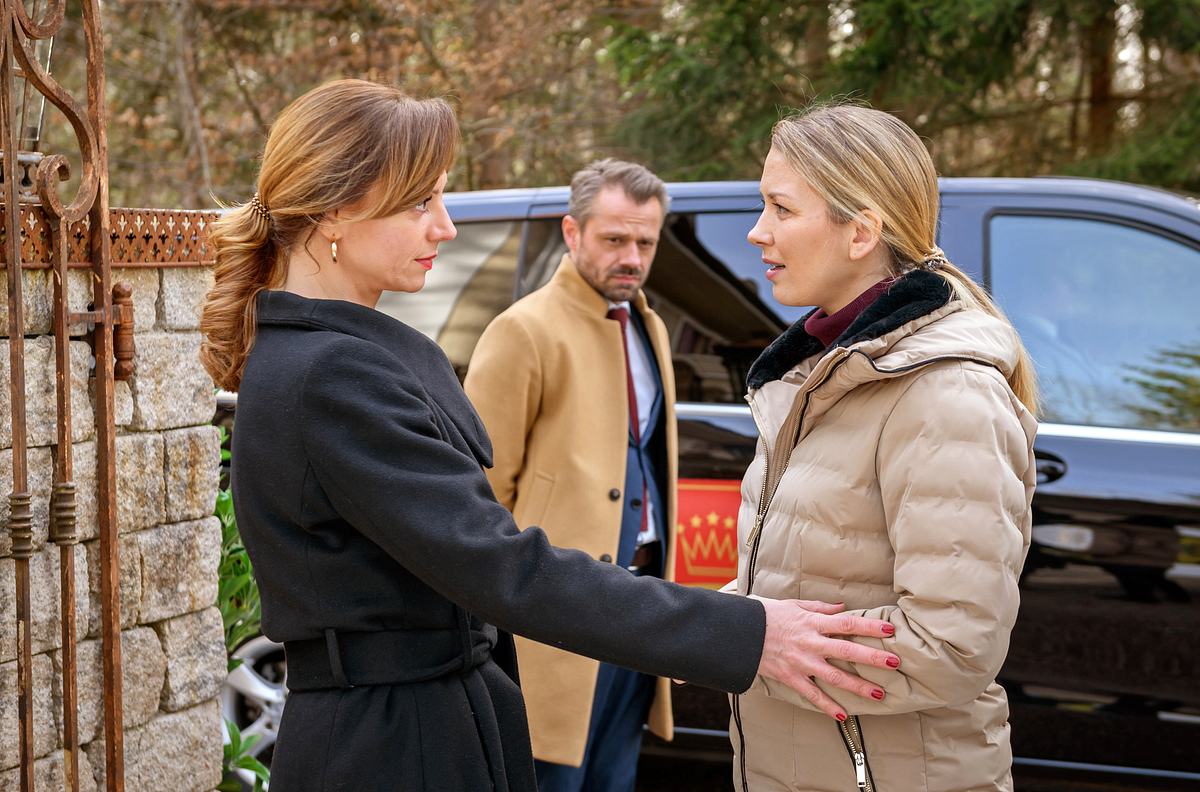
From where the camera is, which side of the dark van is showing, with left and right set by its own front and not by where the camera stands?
right

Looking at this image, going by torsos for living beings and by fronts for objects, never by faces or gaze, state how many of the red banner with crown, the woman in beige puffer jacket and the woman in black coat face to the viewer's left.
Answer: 1

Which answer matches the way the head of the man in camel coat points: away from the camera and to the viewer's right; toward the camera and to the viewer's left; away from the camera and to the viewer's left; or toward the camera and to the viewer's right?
toward the camera and to the viewer's right

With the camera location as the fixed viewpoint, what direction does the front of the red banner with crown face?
facing the viewer

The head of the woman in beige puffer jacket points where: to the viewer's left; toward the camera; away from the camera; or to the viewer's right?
to the viewer's left

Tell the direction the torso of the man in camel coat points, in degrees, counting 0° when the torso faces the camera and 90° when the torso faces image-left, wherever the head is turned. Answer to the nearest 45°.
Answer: approximately 315°

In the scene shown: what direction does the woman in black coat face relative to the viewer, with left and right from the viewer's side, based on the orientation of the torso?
facing to the right of the viewer

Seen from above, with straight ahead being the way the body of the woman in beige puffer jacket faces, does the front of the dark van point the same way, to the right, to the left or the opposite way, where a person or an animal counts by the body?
the opposite way

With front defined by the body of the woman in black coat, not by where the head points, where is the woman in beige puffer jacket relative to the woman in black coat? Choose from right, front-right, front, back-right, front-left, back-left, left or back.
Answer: front

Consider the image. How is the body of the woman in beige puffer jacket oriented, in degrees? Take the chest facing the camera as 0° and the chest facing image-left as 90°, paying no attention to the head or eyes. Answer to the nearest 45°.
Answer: approximately 90°
